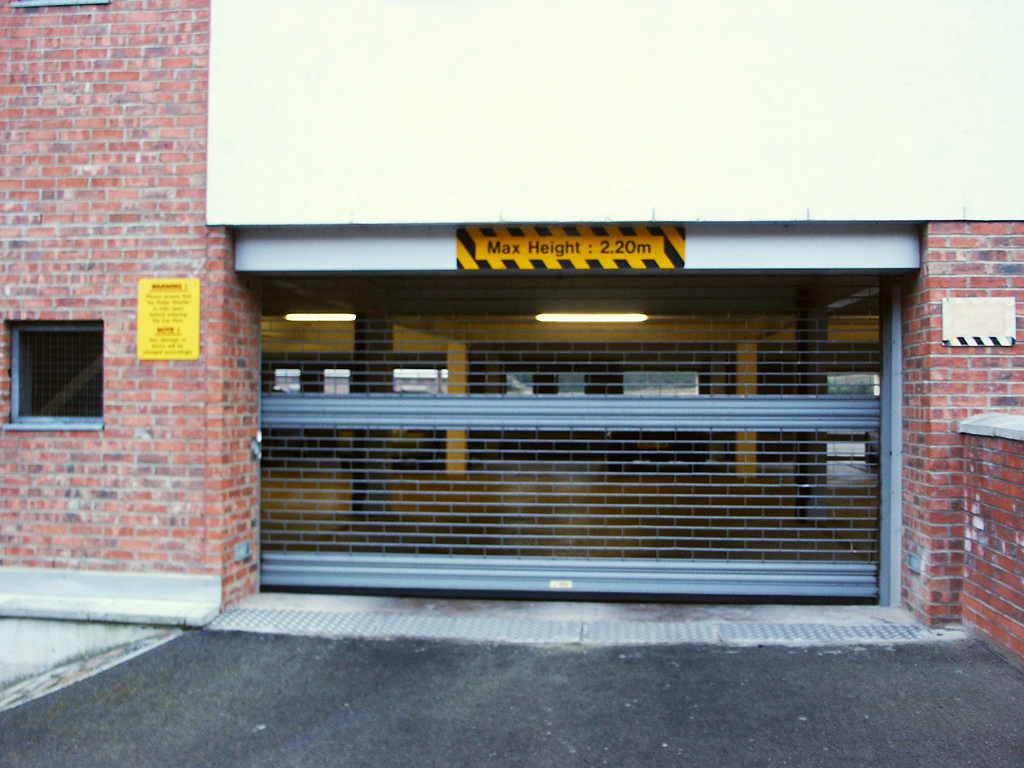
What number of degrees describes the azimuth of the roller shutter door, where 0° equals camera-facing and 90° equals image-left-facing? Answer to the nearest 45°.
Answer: approximately 0°

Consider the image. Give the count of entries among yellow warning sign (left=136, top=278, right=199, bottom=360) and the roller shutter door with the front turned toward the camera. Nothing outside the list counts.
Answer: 2

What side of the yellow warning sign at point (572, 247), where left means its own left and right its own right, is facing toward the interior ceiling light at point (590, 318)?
back

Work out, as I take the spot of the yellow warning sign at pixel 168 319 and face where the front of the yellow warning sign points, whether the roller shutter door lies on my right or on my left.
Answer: on my left

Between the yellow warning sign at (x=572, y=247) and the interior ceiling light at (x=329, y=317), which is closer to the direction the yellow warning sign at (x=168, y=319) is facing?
the yellow warning sign

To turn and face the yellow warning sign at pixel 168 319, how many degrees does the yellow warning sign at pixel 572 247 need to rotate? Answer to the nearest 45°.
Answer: approximately 90° to its right

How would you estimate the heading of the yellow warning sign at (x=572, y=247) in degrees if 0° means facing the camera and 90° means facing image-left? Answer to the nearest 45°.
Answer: approximately 0°
